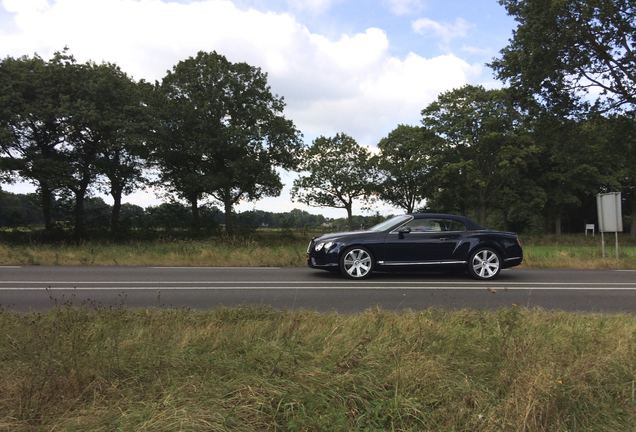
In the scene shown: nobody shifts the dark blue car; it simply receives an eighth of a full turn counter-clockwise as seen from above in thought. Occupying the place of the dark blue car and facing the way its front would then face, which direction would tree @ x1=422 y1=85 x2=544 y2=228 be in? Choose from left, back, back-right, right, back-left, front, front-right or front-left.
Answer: back-right

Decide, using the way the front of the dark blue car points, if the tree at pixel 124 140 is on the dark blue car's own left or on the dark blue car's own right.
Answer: on the dark blue car's own right

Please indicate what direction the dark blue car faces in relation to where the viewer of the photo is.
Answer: facing to the left of the viewer

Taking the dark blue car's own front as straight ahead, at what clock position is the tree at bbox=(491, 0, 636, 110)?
The tree is roughly at 4 o'clock from the dark blue car.

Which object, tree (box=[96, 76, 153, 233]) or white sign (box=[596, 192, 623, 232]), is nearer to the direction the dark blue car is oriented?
the tree

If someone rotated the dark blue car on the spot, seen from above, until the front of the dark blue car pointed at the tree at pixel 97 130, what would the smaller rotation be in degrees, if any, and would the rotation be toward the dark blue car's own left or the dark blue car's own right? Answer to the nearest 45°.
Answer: approximately 45° to the dark blue car's own right

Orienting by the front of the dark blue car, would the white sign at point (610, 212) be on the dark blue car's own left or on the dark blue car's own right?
on the dark blue car's own right

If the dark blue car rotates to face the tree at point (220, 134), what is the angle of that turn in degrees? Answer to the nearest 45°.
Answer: approximately 45° to its right
